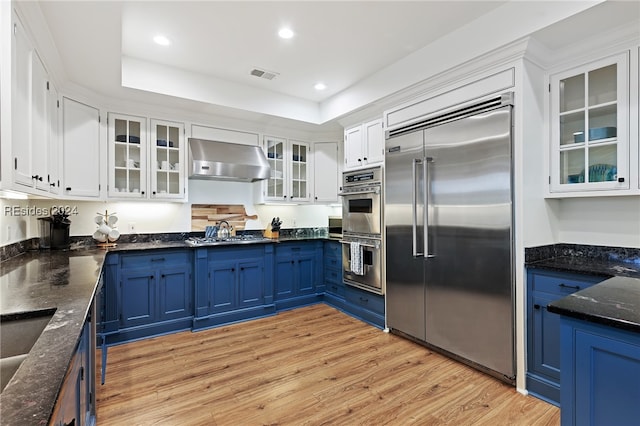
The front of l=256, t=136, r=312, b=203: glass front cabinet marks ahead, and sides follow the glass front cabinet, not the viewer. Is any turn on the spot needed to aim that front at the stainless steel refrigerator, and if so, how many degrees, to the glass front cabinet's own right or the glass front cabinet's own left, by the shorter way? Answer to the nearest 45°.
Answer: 0° — it already faces it

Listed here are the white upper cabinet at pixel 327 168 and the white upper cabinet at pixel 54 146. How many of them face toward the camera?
1

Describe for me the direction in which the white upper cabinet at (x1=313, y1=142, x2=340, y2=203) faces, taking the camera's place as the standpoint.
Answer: facing the viewer

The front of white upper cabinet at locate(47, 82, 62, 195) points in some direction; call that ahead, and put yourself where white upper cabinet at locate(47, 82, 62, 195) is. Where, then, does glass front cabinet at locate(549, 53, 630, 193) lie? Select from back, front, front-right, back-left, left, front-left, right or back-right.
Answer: front-right

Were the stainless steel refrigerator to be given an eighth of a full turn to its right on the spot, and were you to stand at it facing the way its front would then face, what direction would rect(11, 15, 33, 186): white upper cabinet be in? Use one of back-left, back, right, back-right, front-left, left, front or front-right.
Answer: front-left

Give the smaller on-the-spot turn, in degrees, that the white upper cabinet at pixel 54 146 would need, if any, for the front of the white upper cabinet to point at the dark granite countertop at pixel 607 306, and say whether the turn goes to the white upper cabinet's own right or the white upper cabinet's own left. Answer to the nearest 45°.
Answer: approximately 45° to the white upper cabinet's own right

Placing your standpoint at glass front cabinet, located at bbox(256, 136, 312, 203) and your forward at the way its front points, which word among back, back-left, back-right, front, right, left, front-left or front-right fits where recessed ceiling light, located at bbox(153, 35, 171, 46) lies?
right

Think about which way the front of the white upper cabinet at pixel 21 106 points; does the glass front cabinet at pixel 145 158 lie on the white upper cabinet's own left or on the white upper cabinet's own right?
on the white upper cabinet's own left

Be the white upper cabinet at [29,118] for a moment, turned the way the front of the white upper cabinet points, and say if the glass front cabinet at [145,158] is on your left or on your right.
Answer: on your left

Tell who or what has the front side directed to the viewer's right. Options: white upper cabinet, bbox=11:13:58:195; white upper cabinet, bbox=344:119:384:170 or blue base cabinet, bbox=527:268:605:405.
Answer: white upper cabinet, bbox=11:13:58:195

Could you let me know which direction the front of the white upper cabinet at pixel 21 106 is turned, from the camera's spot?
facing to the right of the viewer

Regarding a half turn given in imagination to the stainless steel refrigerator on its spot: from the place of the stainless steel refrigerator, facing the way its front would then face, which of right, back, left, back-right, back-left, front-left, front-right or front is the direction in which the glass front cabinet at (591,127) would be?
front-right

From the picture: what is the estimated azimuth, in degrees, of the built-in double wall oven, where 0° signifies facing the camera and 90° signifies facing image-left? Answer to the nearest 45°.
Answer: approximately 45°

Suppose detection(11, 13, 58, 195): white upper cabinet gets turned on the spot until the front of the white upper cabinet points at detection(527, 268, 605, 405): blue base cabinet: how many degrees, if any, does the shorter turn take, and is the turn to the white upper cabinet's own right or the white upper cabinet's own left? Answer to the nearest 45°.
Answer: approximately 45° to the white upper cabinet's own right

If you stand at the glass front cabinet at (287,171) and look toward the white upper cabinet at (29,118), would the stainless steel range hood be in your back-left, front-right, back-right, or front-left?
front-right

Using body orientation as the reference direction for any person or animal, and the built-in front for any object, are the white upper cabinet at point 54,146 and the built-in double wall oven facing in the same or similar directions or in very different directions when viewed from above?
very different directions

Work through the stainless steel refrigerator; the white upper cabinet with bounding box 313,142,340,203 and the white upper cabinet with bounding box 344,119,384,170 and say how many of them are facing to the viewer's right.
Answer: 0

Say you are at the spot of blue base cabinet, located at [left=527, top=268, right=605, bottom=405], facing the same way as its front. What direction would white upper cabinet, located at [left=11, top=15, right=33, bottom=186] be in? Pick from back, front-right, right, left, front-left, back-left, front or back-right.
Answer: front

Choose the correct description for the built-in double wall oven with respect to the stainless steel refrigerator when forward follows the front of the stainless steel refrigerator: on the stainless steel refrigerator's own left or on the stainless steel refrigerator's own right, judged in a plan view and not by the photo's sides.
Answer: on the stainless steel refrigerator's own right

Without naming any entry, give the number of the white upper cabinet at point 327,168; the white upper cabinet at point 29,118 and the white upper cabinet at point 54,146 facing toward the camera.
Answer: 1
